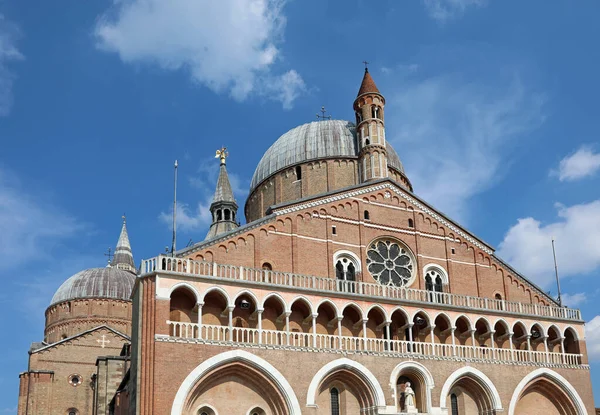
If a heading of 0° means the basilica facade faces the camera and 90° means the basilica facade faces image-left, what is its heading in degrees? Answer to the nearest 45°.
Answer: approximately 315°
